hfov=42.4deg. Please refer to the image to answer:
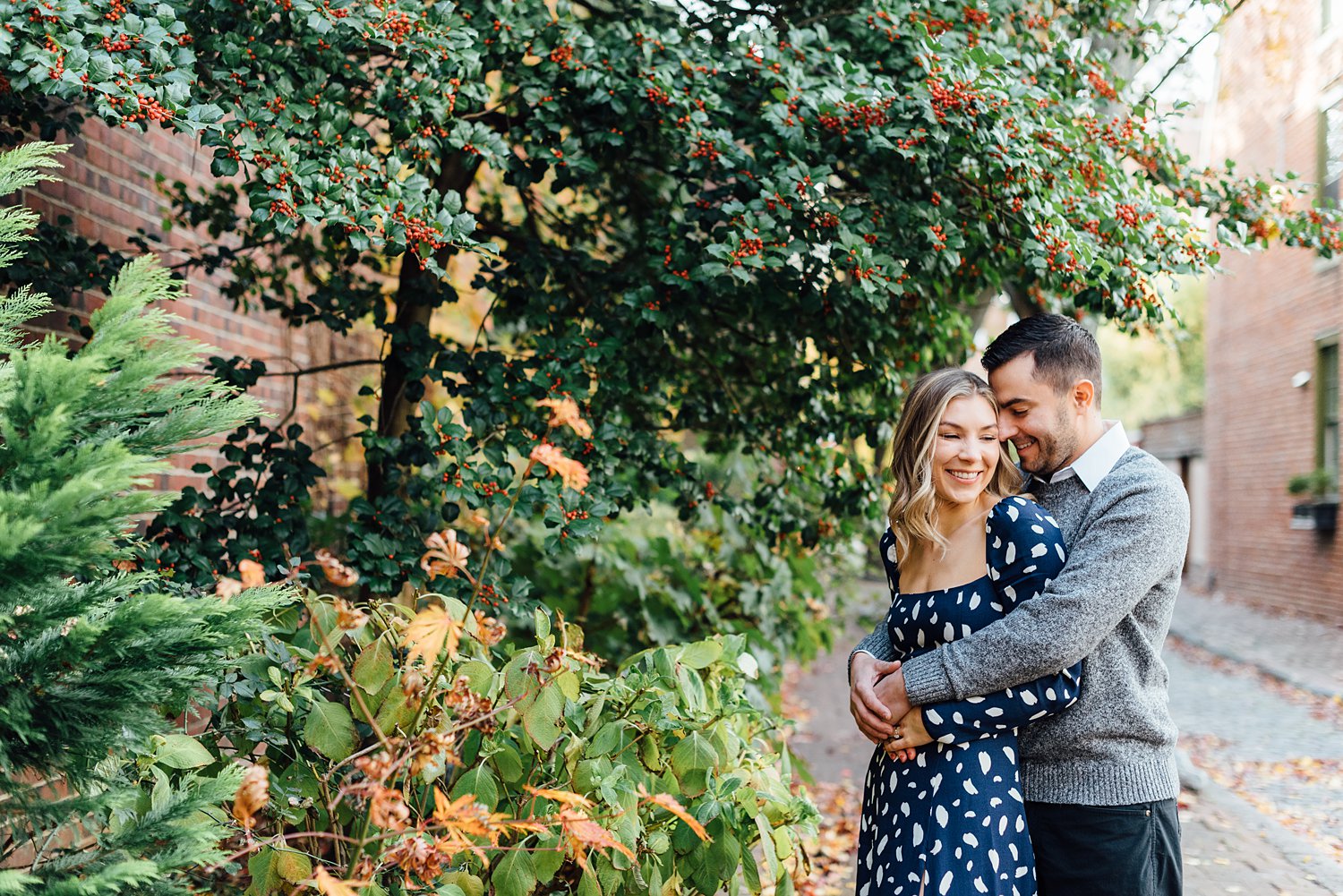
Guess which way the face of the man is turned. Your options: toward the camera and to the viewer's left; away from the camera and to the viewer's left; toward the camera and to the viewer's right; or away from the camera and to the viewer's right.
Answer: toward the camera and to the viewer's left

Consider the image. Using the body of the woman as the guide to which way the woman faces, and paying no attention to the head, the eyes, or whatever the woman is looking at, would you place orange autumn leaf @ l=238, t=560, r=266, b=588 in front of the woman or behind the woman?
in front

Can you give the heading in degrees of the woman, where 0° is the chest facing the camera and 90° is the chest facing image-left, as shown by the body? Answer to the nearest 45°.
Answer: approximately 45°

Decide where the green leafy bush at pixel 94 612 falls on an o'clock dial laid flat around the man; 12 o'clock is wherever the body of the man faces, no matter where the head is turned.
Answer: The green leafy bush is roughly at 12 o'clock from the man.

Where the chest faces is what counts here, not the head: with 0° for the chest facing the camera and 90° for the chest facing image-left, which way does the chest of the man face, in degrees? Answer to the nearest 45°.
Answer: approximately 45°

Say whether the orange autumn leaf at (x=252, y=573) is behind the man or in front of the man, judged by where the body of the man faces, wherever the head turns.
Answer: in front
